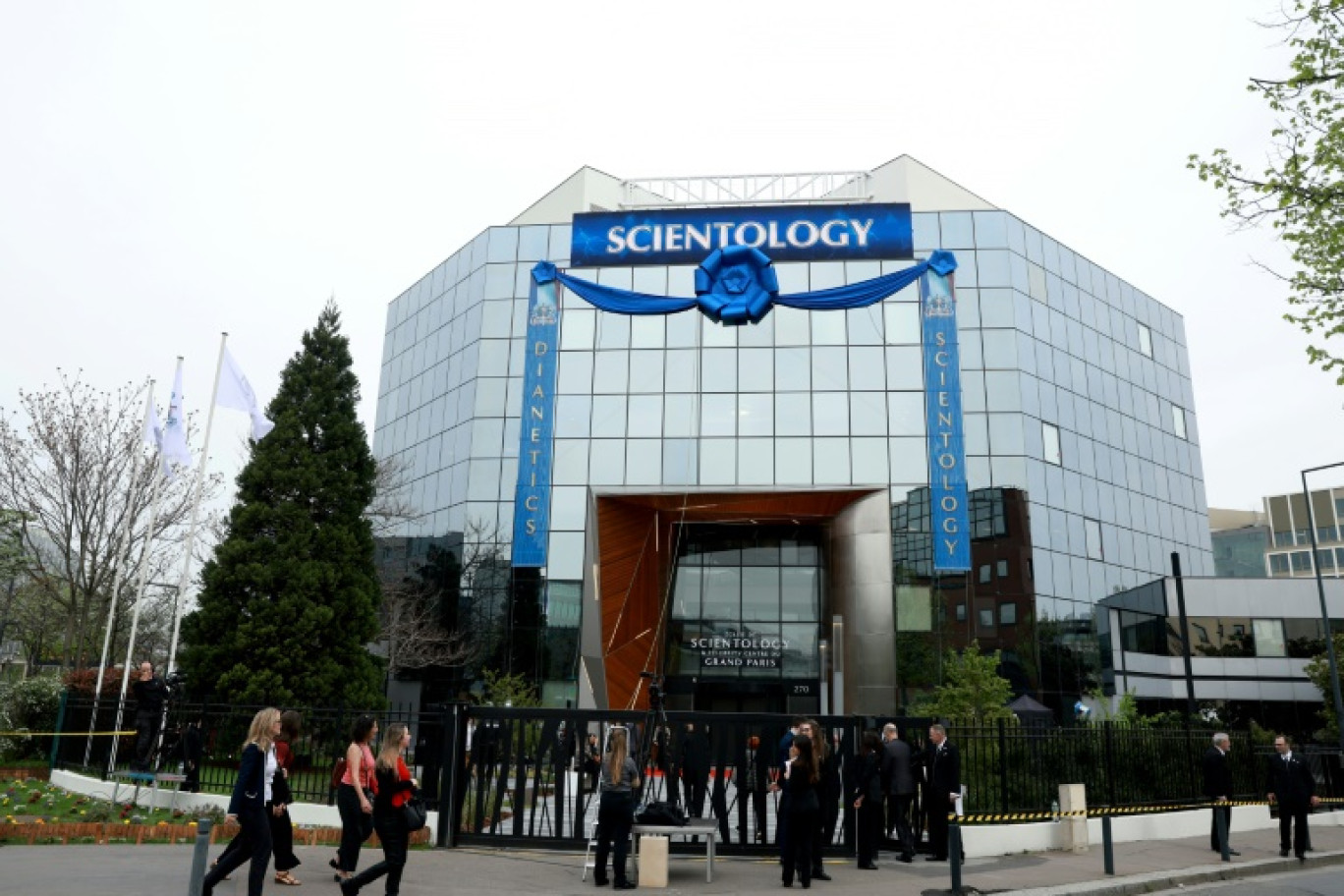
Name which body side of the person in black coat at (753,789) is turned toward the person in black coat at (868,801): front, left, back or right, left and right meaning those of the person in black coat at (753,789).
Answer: left

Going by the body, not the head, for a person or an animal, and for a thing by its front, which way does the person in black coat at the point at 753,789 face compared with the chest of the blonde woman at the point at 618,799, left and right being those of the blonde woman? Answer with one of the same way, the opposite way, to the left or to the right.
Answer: the opposite way

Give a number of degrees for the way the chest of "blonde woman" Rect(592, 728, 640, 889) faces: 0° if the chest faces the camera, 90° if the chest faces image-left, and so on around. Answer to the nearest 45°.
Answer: approximately 180°

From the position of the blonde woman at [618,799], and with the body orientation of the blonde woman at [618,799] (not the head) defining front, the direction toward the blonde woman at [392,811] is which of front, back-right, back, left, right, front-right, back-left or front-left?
back-left

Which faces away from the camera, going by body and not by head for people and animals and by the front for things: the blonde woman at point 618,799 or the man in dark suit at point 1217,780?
the blonde woman
